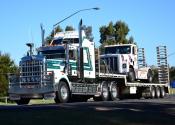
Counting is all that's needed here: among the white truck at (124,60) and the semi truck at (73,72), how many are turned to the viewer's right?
0

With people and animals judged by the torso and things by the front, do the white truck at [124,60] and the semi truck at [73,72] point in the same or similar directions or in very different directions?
same or similar directions

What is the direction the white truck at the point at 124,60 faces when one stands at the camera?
facing the viewer and to the left of the viewer

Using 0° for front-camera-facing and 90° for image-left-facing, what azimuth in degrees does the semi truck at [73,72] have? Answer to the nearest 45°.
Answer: approximately 45°
